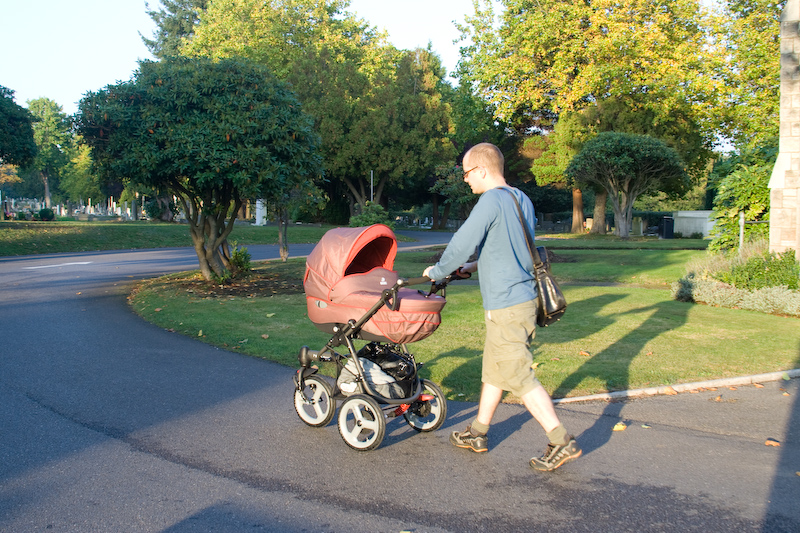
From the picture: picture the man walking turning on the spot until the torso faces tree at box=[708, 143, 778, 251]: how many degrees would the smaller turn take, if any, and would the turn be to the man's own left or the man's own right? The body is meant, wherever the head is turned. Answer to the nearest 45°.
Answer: approximately 135° to the man's own right

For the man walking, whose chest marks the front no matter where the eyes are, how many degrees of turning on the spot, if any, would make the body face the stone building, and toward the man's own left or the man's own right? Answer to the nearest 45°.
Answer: approximately 135° to the man's own right

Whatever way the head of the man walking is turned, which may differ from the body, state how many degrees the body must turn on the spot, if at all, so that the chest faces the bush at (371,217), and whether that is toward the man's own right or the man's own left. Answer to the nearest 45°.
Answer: approximately 90° to the man's own right

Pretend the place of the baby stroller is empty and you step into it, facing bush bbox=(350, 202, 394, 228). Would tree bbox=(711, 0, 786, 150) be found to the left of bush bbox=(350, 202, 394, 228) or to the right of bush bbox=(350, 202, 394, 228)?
right

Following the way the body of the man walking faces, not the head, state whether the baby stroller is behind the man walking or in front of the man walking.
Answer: in front

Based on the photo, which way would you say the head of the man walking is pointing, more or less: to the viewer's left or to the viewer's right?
to the viewer's left

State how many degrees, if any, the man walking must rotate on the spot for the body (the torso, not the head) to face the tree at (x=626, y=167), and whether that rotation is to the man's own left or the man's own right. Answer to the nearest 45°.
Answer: approximately 90° to the man's own right

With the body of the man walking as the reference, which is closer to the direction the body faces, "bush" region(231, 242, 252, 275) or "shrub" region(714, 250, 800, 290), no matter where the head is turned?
the bush

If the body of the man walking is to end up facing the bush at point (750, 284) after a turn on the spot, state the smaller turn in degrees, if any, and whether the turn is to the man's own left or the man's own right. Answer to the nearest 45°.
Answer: approximately 135° to the man's own right

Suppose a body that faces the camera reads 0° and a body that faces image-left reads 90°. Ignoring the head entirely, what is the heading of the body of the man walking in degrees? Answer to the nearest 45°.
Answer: approximately 90°

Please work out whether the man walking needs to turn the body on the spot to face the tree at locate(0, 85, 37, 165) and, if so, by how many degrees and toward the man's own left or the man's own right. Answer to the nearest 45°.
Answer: approximately 45° to the man's own right
